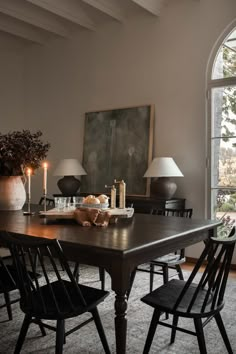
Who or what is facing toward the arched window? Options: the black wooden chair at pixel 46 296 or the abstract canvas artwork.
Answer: the black wooden chair

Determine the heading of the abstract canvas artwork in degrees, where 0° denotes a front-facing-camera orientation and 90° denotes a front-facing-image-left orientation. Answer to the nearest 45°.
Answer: approximately 45°

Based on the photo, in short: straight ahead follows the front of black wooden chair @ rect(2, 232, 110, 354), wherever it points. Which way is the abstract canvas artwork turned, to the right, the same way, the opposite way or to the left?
the opposite way

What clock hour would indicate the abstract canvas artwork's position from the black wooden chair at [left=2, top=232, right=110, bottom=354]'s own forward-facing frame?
The abstract canvas artwork is roughly at 11 o'clock from the black wooden chair.

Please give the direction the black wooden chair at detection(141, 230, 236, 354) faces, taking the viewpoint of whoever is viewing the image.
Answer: facing away from the viewer and to the left of the viewer

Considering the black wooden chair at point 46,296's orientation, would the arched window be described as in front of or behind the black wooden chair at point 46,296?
in front

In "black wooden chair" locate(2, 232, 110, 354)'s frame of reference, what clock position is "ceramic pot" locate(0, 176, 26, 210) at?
The ceramic pot is roughly at 10 o'clock from the black wooden chair.

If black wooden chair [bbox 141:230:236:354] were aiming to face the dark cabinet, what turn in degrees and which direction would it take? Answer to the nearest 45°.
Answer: approximately 45° to its right

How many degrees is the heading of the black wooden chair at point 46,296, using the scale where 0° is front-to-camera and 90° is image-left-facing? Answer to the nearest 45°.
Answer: approximately 225°
